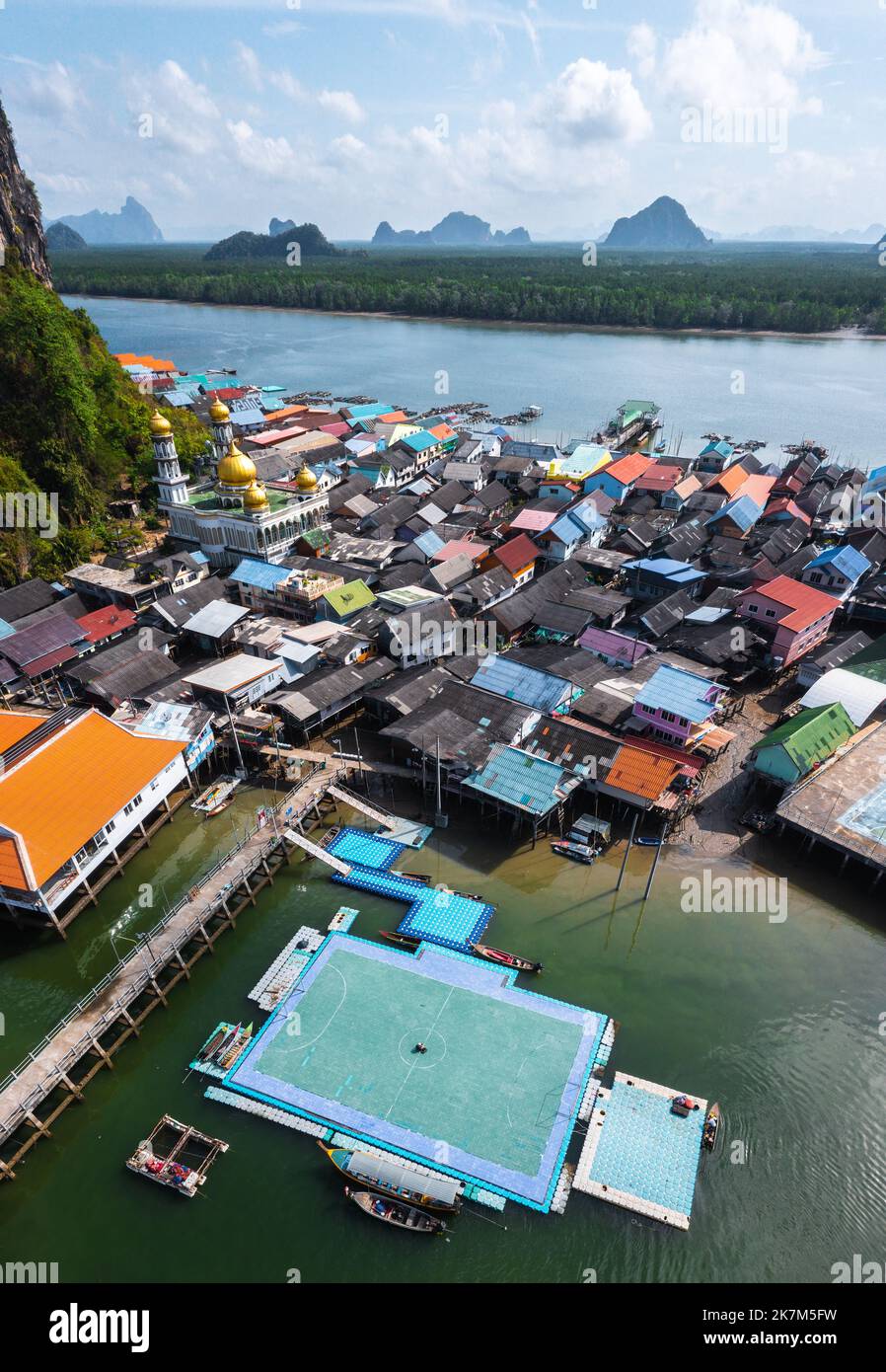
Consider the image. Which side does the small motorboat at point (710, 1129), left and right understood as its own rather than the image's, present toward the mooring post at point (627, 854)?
front

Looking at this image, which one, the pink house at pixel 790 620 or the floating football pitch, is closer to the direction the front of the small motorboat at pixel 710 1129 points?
the pink house

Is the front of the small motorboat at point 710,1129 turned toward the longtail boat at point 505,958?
no

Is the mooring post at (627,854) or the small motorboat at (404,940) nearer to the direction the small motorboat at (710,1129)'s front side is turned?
the mooring post

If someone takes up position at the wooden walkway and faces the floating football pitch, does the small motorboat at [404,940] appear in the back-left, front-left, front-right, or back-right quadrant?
front-left

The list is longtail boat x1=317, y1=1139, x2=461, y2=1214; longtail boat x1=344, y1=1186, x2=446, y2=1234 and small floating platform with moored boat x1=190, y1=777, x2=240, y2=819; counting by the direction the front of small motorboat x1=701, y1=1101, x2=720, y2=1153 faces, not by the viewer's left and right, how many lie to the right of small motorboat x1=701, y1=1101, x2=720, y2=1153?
0

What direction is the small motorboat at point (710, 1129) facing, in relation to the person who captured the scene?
facing away from the viewer

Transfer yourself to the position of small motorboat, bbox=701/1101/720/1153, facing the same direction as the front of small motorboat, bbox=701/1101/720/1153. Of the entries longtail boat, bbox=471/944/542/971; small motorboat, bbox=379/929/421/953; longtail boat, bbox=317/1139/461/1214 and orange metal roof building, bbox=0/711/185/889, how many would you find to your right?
0

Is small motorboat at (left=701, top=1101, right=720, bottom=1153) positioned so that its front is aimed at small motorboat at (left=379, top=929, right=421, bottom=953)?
no
